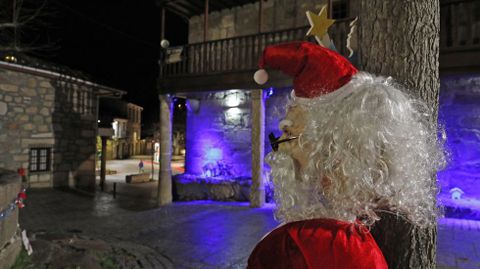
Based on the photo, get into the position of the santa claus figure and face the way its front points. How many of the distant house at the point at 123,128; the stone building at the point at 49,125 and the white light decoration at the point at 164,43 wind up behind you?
0

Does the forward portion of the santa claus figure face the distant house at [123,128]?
no

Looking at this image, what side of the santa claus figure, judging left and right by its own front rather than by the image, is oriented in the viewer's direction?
left

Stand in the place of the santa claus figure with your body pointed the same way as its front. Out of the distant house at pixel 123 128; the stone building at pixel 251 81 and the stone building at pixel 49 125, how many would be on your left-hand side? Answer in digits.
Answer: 0

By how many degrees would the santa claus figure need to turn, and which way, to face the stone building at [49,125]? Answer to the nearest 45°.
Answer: approximately 45° to its right

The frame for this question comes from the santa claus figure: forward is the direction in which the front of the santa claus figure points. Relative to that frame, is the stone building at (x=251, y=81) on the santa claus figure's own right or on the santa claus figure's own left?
on the santa claus figure's own right

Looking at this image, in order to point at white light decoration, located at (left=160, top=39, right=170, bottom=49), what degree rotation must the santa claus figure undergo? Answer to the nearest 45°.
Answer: approximately 45° to its right
